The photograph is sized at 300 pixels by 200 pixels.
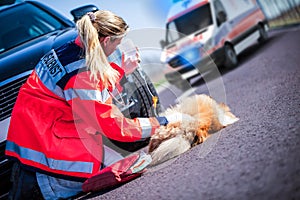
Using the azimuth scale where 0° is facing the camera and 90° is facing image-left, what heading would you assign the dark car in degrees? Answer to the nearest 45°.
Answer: approximately 45°

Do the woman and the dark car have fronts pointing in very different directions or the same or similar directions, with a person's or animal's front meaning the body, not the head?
very different directions

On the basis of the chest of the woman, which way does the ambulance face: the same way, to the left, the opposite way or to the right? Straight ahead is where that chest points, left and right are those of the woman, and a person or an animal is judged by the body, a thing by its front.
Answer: the opposite way

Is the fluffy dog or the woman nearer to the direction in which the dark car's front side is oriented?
the woman

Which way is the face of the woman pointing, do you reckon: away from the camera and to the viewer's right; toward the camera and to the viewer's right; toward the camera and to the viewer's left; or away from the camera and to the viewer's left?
away from the camera and to the viewer's right

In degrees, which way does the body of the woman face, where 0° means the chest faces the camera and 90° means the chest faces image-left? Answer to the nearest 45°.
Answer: approximately 225°
